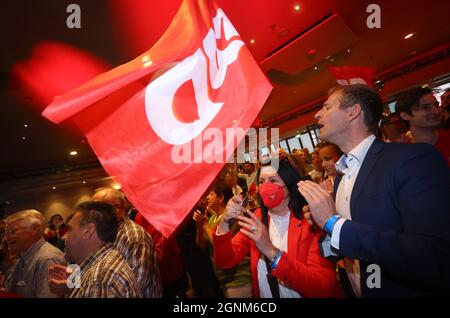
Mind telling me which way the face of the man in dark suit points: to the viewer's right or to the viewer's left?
to the viewer's left

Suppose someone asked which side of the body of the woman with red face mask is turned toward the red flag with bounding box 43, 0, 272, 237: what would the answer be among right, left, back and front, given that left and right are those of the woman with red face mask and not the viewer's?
front

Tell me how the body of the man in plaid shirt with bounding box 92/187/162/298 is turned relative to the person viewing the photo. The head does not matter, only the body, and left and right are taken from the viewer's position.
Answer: facing to the left of the viewer

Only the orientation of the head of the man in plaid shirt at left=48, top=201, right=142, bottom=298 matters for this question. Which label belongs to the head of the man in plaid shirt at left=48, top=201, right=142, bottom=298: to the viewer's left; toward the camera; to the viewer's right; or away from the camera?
to the viewer's left

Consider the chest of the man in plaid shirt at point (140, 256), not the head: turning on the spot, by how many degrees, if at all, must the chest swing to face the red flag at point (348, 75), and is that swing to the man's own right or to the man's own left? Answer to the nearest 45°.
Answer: approximately 180°

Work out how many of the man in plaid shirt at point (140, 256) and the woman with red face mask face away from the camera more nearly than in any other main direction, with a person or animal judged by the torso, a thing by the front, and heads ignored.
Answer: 0
